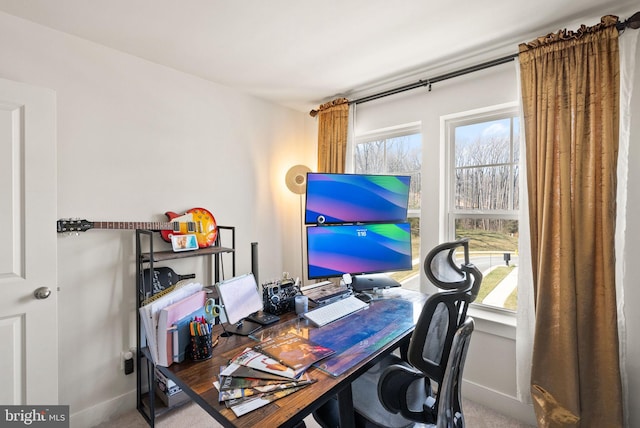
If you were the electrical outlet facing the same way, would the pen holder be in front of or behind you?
in front

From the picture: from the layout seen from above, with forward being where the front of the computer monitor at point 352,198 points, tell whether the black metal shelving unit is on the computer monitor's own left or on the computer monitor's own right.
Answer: on the computer monitor's own right

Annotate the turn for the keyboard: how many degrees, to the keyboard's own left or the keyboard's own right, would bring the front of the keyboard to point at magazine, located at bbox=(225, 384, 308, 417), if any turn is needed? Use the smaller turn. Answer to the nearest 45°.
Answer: approximately 45° to the keyboard's own right

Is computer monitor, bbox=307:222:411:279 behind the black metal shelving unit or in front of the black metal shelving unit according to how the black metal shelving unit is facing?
in front

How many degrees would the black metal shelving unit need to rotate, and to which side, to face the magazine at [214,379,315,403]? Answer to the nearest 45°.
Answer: approximately 45° to its right

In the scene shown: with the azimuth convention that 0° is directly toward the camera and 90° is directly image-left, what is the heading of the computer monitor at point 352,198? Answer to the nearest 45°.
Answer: approximately 0°

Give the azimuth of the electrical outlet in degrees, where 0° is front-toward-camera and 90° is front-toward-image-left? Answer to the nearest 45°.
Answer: approximately 315°
